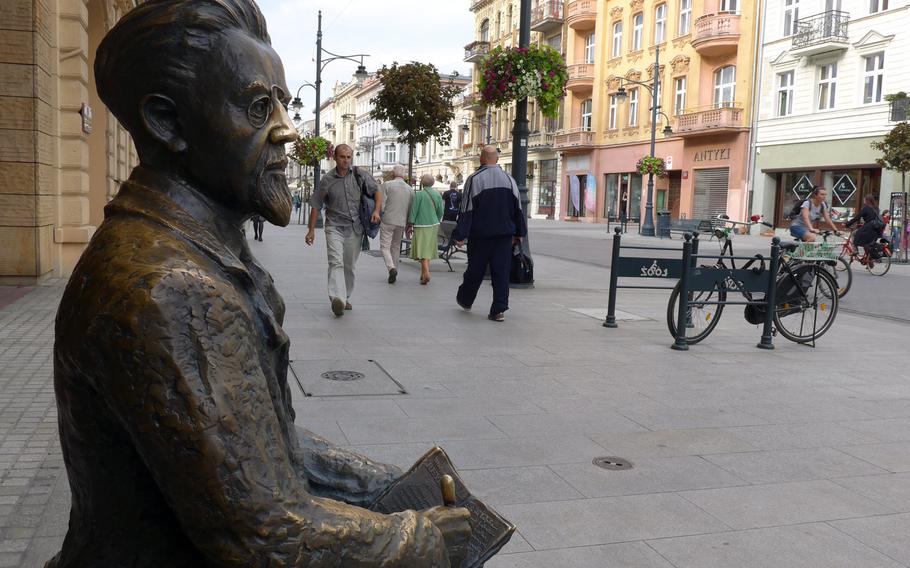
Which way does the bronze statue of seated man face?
to the viewer's right

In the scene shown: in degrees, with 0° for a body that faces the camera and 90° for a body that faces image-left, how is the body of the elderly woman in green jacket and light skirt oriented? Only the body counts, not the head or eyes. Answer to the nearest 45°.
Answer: approximately 180°

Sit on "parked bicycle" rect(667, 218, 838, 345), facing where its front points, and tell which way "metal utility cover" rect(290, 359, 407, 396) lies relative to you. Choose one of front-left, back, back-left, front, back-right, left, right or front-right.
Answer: front-left

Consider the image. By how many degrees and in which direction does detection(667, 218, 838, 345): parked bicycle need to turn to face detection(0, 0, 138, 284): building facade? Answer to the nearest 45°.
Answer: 0° — it already faces it

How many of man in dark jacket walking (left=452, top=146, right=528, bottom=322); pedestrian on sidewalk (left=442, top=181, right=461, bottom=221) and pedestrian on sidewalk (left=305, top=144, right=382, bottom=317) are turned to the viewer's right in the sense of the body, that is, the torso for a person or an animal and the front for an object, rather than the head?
0

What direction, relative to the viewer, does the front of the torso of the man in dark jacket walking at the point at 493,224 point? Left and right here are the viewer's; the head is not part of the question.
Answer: facing away from the viewer

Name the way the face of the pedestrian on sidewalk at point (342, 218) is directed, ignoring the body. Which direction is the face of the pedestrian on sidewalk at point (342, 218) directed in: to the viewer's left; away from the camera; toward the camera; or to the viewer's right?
toward the camera

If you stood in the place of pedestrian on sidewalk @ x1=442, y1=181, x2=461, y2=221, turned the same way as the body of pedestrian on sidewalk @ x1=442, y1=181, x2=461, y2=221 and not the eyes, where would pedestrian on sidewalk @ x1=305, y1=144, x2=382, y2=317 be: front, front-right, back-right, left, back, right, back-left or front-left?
back

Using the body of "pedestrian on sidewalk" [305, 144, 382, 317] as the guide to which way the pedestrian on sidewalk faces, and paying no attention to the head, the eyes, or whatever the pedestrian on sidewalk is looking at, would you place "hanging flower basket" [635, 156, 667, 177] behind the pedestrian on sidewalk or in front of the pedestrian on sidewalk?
behind

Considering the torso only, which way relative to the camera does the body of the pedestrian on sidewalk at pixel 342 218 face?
toward the camera

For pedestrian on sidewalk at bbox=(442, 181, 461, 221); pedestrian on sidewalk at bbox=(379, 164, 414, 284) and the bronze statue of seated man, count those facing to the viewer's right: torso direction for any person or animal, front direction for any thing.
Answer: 1

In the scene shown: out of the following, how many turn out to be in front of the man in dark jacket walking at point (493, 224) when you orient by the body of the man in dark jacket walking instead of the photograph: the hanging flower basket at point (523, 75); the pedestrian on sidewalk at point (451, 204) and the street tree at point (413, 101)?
3

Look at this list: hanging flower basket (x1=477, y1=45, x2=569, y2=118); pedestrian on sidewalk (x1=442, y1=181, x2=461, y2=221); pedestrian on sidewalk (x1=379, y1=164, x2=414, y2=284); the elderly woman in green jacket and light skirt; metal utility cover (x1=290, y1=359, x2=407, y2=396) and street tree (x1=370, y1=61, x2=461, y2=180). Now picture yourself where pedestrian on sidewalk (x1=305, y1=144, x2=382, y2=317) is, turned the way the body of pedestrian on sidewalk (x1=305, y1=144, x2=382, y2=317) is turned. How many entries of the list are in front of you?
1

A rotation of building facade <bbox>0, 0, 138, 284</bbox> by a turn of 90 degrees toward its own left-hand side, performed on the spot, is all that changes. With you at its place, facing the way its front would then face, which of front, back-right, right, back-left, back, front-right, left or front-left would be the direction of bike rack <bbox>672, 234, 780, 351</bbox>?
right

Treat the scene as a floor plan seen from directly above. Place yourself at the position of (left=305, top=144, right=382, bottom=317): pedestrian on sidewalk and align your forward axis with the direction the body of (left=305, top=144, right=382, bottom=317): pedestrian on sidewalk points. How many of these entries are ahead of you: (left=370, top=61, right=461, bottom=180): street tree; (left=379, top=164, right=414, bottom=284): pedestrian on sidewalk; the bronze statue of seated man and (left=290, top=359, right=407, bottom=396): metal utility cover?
2

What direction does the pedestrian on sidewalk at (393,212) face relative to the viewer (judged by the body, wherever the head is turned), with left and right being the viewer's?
facing away from the viewer

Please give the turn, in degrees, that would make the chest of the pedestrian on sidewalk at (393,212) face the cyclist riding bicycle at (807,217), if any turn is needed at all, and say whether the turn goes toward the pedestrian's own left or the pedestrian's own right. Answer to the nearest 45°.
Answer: approximately 90° to the pedestrian's own right

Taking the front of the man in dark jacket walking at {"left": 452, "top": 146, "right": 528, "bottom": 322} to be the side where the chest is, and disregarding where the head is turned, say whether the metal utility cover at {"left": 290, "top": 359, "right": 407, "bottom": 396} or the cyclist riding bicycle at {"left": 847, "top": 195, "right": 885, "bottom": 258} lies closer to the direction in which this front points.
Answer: the cyclist riding bicycle
